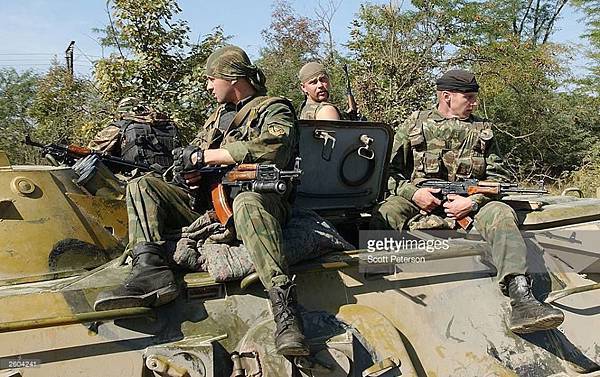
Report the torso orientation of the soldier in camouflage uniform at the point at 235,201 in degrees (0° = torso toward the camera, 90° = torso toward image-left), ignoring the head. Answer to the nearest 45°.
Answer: approximately 45°

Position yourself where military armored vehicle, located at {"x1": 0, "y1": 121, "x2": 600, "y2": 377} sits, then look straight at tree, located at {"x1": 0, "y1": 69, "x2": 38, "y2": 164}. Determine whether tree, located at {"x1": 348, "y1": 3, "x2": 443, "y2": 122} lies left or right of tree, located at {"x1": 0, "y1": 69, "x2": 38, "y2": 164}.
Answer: right

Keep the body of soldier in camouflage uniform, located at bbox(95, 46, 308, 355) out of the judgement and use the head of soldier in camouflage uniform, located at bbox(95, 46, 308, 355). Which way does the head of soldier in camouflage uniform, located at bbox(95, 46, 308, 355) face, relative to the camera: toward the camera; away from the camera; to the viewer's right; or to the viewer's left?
to the viewer's left

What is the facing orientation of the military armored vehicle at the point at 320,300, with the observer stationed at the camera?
facing to the left of the viewer

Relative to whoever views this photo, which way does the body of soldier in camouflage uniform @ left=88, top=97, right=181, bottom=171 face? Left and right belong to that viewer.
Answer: facing away from the viewer and to the left of the viewer

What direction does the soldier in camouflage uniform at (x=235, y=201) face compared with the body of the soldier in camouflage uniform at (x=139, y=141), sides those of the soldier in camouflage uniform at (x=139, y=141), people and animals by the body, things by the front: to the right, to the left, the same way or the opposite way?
to the left
